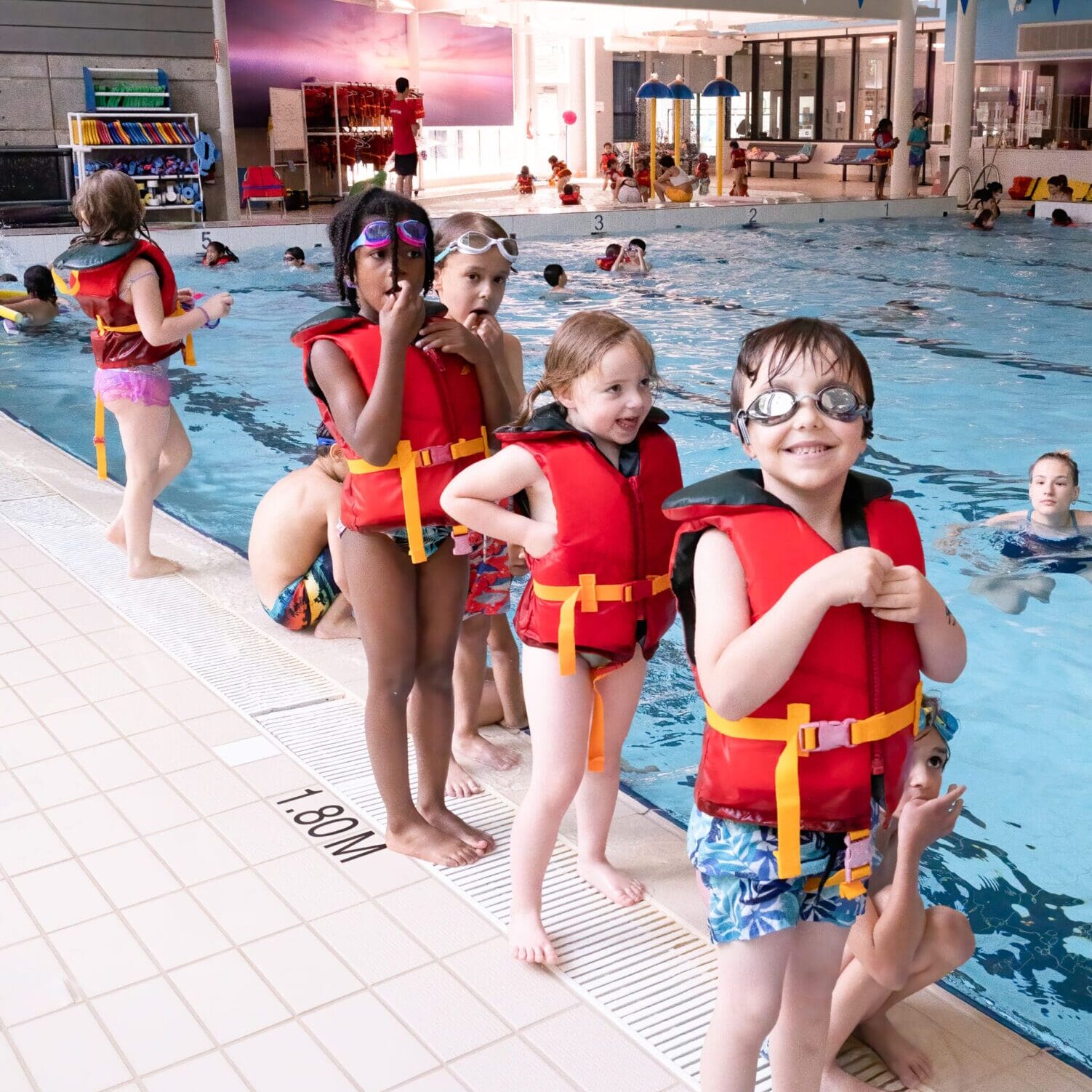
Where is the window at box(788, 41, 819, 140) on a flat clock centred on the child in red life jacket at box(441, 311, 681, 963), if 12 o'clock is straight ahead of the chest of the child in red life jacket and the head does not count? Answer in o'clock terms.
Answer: The window is roughly at 8 o'clock from the child in red life jacket.

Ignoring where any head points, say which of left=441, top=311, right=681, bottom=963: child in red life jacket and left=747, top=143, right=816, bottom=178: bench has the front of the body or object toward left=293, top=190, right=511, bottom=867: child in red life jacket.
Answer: the bench

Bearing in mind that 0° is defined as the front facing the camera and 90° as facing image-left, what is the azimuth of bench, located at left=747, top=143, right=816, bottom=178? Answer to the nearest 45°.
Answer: approximately 0°

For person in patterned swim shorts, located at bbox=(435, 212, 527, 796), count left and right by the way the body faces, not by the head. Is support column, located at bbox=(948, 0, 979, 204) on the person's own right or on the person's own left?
on the person's own left
